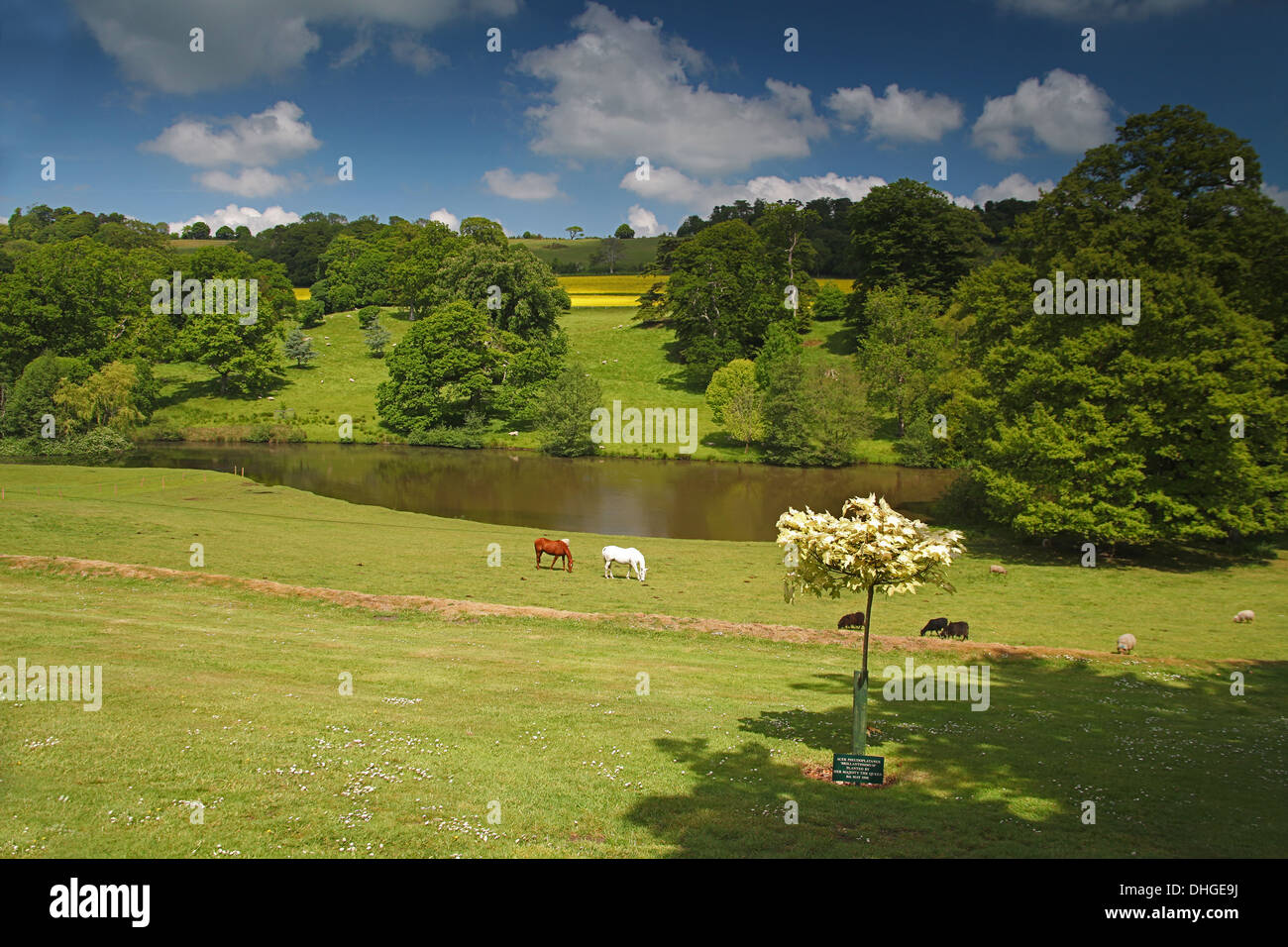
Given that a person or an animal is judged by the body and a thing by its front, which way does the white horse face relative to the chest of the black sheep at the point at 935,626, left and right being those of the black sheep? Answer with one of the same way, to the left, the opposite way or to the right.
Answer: the opposite way

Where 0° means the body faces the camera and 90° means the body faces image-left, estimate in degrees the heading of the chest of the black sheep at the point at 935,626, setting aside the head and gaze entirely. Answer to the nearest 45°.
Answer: approximately 90°

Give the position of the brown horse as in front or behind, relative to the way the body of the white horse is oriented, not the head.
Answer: behind

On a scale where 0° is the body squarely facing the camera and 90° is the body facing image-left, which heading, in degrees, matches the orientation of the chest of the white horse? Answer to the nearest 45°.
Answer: approximately 270°

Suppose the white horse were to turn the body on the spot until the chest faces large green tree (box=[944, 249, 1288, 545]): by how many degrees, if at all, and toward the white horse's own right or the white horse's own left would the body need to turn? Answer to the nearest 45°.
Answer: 0° — it already faces it

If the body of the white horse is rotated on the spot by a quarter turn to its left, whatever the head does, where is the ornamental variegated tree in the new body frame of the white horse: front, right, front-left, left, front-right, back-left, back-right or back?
back
